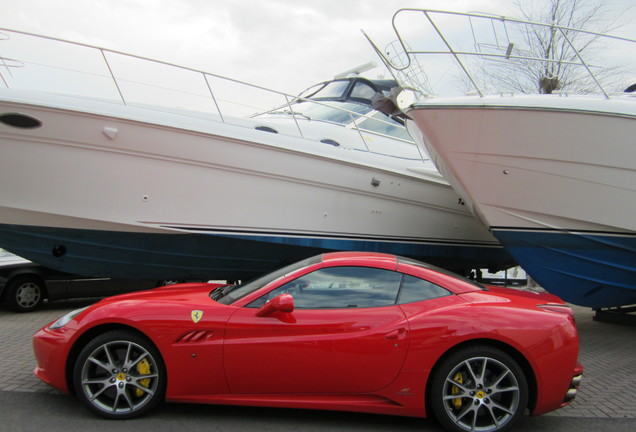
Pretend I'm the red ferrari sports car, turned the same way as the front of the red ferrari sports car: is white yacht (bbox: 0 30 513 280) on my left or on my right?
on my right

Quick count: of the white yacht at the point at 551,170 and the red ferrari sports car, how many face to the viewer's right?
0

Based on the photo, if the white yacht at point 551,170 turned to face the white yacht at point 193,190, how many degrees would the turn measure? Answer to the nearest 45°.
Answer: approximately 45° to its right

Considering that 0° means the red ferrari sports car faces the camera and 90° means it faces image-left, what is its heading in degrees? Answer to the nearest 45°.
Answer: approximately 90°

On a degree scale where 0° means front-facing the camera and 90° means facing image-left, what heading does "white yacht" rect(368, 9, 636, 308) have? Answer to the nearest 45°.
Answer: approximately 45°
